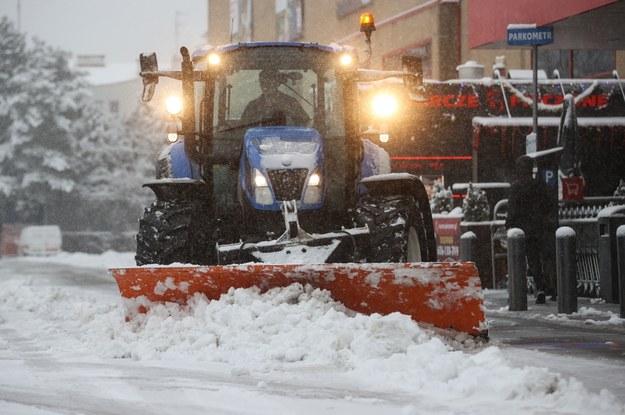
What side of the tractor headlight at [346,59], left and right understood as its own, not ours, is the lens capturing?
front

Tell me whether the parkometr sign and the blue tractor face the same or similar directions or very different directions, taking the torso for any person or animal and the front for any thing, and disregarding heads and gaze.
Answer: same or similar directions

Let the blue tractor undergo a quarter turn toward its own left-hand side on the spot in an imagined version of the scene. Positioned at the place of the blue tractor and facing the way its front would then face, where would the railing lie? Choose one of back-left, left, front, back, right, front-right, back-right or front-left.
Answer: front-left

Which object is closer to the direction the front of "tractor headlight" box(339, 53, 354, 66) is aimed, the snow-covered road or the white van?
the snow-covered road

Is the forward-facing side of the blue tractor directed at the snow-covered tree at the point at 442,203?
no

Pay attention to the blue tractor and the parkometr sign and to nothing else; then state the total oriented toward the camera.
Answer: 2

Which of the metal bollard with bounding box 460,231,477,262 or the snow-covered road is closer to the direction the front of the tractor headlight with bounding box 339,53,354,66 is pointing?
the snow-covered road

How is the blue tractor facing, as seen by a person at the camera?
facing the viewer

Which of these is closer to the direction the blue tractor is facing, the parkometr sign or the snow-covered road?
the snow-covered road

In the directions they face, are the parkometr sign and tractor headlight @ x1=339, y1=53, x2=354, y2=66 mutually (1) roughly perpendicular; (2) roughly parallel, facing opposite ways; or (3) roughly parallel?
roughly parallel

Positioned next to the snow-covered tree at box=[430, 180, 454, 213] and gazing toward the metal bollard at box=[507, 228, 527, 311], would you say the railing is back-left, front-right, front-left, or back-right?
front-left

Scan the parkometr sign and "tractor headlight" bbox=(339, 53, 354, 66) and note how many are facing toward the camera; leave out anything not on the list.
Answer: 2
